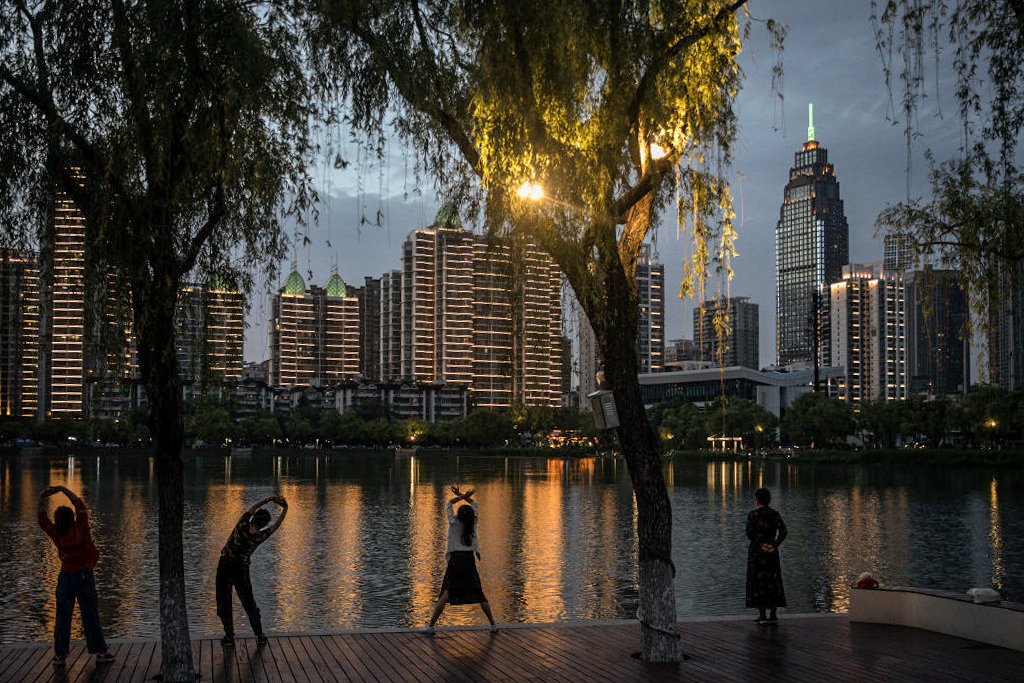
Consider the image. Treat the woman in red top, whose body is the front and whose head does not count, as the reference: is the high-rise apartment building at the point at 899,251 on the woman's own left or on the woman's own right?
on the woman's own right

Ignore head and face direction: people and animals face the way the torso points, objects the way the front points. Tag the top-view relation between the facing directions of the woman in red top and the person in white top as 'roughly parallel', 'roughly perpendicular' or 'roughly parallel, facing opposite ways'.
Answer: roughly parallel

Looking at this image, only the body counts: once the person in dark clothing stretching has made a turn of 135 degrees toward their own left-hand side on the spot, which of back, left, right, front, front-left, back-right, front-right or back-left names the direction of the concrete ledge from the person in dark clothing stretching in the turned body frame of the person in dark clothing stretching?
back-left

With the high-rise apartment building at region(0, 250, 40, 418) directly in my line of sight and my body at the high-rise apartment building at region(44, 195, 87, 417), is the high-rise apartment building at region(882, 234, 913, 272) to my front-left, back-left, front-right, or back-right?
back-right

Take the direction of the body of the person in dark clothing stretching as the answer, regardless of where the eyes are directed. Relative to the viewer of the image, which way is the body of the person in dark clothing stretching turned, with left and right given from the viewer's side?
facing away from the viewer

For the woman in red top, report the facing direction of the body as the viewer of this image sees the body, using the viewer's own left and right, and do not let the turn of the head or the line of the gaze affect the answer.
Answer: facing away from the viewer

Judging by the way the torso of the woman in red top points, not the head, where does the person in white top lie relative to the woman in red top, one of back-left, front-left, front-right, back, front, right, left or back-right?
right

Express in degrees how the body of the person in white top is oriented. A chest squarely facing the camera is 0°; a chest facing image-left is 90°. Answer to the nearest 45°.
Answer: approximately 180°

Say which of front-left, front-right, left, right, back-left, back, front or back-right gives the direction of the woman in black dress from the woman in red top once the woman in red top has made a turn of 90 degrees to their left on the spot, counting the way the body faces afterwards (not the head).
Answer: back

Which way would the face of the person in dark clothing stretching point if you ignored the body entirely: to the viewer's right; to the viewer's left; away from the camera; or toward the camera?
away from the camera
